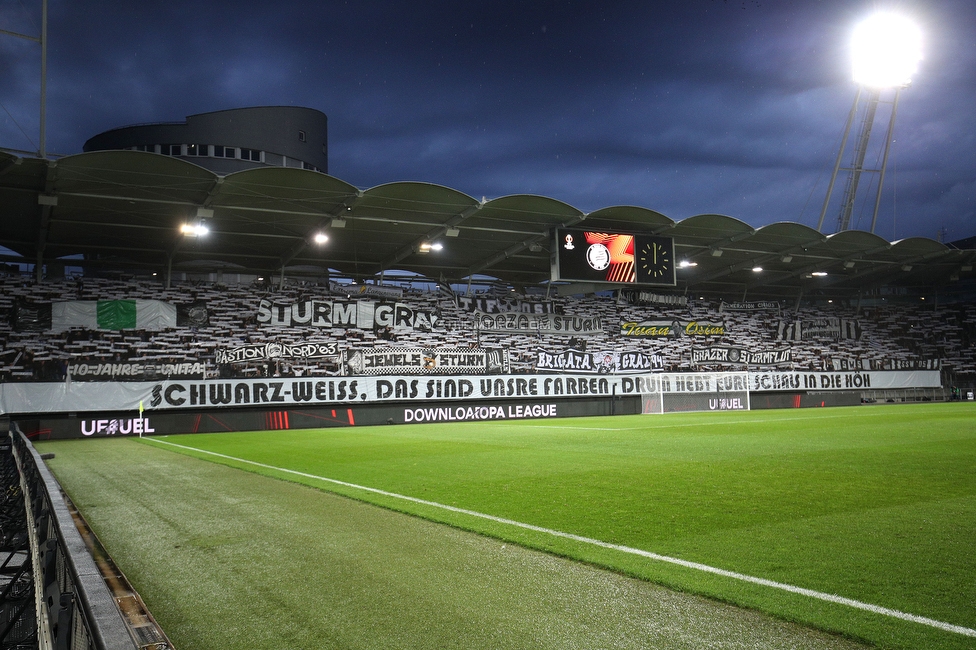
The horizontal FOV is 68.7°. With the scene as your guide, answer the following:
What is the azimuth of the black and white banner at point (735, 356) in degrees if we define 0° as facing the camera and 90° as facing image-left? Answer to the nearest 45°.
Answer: approximately 0°

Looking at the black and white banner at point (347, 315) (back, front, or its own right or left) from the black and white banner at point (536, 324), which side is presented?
left

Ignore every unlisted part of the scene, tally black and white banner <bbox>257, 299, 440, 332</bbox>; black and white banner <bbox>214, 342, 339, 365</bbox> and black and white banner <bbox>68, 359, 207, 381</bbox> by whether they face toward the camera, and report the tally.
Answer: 3

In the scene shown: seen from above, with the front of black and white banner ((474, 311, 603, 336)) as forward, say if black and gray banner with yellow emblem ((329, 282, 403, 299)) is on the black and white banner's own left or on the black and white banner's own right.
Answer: on the black and white banner's own right

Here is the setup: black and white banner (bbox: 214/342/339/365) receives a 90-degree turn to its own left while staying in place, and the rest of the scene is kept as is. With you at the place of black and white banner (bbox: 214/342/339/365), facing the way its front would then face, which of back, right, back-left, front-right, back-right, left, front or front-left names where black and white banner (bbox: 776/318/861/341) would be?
front

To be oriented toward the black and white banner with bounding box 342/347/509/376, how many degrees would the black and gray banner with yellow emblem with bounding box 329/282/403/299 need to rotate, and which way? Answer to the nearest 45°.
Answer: approximately 45° to its left

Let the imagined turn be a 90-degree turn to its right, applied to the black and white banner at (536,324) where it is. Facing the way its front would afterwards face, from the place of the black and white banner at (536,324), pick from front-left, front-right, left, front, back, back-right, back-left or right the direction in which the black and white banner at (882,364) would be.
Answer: back

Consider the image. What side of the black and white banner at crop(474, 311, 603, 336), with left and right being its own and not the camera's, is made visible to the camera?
front

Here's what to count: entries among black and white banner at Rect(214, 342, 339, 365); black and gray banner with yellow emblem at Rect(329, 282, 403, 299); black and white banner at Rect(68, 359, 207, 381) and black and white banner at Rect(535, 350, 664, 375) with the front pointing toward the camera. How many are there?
4

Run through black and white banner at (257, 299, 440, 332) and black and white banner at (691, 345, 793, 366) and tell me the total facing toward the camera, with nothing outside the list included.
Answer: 2

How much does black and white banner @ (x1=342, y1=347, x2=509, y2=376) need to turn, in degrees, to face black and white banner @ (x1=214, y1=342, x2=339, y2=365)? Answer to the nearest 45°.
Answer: approximately 90° to its right

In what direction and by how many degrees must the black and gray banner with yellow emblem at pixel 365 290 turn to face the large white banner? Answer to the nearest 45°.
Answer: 0° — it already faces it

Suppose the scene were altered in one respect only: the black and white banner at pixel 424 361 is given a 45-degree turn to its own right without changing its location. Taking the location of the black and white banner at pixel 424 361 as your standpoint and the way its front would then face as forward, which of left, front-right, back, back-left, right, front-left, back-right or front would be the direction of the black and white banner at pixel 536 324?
back

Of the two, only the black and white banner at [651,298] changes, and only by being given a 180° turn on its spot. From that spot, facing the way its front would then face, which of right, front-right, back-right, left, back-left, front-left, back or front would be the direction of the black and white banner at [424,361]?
back-left

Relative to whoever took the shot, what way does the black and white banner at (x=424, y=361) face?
facing the viewer

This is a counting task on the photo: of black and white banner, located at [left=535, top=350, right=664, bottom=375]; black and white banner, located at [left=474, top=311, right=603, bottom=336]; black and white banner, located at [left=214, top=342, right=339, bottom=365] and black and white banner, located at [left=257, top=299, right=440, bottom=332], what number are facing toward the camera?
4

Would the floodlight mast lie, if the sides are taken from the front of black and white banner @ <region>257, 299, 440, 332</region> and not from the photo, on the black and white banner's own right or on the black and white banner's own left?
on the black and white banner's own left

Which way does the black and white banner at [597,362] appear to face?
toward the camera

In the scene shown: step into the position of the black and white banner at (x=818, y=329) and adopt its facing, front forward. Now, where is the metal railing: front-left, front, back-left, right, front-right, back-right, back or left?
front

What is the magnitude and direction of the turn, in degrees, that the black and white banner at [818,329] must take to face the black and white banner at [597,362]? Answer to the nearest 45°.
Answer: approximately 45° to its right

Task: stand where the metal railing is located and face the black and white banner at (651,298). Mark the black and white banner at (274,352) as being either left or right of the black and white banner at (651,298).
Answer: left
